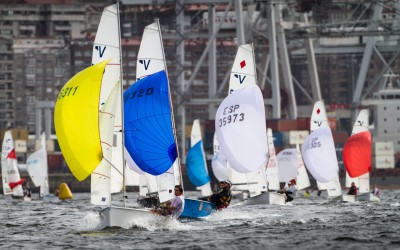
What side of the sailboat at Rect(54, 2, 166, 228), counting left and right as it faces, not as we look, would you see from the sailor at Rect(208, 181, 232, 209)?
back

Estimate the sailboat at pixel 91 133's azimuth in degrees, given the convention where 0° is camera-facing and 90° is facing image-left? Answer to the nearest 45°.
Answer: approximately 45°

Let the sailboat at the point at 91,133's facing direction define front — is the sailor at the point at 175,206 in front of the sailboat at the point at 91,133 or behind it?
behind

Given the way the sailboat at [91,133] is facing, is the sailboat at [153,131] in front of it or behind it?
behind
